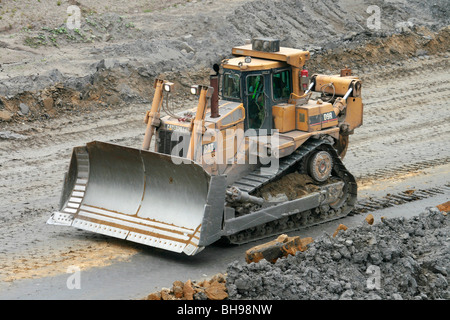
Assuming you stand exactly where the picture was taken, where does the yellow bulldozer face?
facing the viewer and to the left of the viewer
